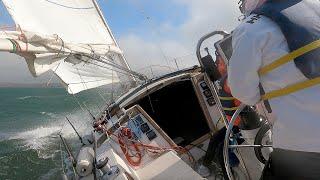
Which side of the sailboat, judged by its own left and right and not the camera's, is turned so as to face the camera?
back
